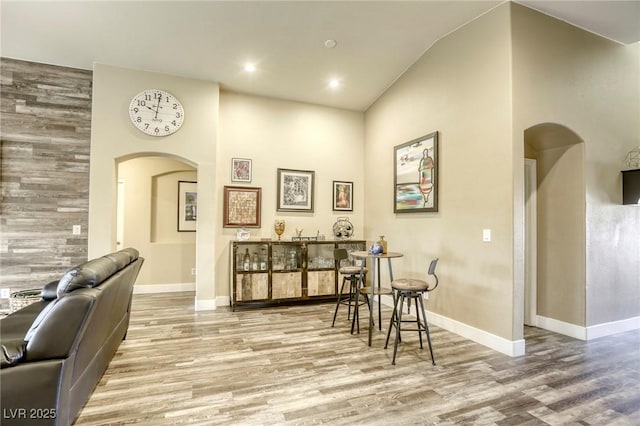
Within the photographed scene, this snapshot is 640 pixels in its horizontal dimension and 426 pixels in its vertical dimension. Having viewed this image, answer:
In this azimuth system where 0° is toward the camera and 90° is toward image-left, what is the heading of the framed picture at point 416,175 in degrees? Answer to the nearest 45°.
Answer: approximately 45°

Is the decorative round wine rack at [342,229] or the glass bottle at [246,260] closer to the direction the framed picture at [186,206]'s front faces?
the glass bottle

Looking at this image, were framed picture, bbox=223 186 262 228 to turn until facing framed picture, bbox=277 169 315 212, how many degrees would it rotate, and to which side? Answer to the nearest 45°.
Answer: approximately 90° to its left
